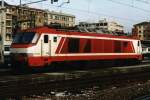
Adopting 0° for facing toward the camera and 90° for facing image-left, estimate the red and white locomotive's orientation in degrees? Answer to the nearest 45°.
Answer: approximately 45°
